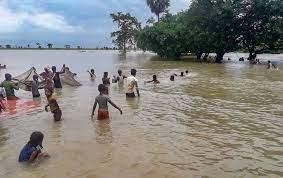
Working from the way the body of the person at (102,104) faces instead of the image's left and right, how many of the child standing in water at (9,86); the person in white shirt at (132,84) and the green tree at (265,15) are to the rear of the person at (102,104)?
0

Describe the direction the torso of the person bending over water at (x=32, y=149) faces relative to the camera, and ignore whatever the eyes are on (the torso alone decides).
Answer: to the viewer's right

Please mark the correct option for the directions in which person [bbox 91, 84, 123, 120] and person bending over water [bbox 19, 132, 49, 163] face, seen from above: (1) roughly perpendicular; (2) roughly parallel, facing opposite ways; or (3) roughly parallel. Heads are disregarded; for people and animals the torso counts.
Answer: roughly perpendicular

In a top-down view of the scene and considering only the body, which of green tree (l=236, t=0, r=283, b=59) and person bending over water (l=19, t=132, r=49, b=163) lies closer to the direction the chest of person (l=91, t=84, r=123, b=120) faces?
the green tree

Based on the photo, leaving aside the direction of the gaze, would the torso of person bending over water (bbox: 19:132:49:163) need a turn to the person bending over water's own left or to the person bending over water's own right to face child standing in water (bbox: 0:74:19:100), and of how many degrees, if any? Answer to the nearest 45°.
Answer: approximately 90° to the person bending over water's own left

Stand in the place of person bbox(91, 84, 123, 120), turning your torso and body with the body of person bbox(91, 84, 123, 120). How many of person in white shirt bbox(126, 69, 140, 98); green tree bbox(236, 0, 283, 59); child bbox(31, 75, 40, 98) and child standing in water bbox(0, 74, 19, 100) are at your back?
0

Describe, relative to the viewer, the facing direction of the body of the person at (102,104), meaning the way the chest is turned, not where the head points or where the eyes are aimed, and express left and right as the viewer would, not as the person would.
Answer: facing away from the viewer

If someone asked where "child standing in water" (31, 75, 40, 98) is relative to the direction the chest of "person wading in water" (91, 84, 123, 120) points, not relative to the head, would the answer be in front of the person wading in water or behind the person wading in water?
in front

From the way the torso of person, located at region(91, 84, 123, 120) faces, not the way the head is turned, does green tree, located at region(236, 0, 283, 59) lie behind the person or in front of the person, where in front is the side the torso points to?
in front

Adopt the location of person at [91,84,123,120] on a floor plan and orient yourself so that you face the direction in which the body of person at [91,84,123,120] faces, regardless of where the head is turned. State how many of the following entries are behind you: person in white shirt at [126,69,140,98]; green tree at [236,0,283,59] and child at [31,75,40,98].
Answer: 0
